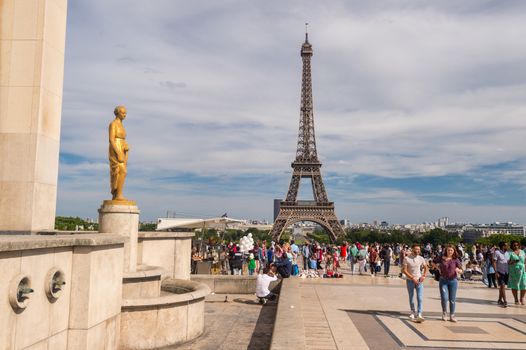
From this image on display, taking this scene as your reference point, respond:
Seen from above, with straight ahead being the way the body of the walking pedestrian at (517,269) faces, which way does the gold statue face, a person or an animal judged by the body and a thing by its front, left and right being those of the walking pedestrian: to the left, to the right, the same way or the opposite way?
to the left

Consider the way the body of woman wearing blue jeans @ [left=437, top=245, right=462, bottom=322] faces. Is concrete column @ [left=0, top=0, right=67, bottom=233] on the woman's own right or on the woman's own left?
on the woman's own right

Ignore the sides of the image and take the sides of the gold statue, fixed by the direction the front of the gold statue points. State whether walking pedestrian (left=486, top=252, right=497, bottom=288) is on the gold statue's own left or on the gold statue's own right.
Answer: on the gold statue's own left

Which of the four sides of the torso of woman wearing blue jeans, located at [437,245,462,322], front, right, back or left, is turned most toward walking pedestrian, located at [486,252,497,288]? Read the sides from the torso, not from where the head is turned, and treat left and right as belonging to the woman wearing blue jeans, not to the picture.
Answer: back

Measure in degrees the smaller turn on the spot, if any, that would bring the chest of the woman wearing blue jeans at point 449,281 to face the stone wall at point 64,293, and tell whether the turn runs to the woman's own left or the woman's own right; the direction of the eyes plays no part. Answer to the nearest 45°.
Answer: approximately 45° to the woman's own right

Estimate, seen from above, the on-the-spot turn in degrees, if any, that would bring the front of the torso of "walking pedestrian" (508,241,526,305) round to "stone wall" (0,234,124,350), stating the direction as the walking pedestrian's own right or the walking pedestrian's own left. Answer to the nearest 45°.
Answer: approximately 45° to the walking pedestrian's own right

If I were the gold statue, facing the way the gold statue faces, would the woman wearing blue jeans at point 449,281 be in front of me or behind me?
in front

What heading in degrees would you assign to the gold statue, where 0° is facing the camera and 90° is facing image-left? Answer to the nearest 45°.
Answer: approximately 315°

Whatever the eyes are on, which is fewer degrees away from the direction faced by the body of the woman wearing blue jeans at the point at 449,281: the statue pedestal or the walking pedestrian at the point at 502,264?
the statue pedestal

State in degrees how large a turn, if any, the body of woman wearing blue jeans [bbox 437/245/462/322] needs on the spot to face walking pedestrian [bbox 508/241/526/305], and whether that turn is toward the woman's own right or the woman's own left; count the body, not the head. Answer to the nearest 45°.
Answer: approximately 135° to the woman's own left

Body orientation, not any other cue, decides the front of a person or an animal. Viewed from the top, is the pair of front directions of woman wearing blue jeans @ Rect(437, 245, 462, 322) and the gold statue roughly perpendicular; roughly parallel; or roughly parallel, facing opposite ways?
roughly perpendicular

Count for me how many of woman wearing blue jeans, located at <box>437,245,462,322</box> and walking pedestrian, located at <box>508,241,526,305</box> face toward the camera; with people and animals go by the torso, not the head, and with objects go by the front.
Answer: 2

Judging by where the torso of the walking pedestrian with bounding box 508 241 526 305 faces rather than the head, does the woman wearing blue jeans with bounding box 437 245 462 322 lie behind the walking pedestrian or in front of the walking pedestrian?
in front
